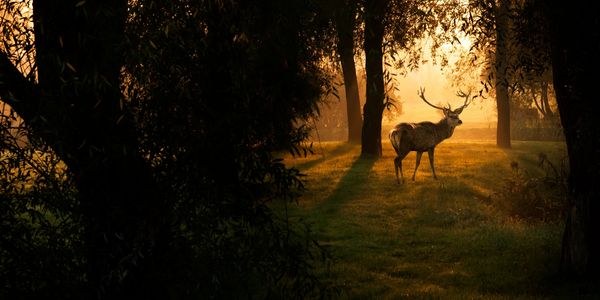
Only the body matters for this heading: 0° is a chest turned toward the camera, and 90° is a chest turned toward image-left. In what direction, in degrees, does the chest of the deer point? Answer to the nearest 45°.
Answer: approximately 225°

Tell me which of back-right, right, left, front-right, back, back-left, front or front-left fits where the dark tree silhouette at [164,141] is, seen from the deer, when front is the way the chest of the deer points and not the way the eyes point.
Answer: back-right
